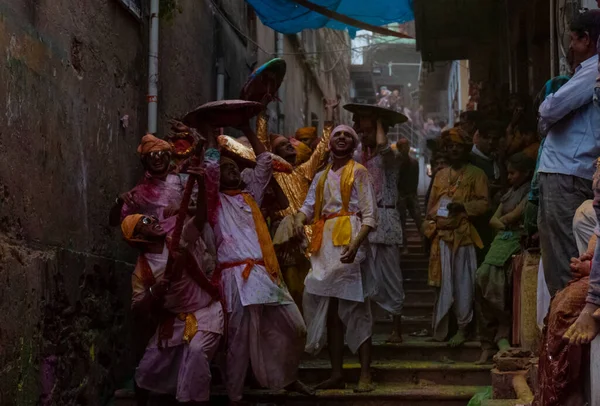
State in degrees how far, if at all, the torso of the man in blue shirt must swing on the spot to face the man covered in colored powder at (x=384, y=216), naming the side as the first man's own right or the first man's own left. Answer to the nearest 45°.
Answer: approximately 45° to the first man's own right

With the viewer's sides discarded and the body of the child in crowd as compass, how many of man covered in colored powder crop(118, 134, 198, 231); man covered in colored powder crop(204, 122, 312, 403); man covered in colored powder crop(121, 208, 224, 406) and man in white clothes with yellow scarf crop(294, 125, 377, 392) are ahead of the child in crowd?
4

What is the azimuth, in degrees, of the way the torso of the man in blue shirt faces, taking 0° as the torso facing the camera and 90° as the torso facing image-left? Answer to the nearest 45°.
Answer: approximately 90°

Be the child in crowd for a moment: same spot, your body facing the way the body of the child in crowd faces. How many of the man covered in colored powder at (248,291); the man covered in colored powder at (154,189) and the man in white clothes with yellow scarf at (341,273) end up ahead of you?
3

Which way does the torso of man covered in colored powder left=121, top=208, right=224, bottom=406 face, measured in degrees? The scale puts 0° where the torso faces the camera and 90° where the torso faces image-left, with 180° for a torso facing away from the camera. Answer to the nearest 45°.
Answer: approximately 315°

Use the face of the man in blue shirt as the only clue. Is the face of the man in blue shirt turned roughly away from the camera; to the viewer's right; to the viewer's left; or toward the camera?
to the viewer's left

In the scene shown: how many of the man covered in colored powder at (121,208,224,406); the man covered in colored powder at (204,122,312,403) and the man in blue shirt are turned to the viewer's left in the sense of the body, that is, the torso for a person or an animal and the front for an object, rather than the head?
1

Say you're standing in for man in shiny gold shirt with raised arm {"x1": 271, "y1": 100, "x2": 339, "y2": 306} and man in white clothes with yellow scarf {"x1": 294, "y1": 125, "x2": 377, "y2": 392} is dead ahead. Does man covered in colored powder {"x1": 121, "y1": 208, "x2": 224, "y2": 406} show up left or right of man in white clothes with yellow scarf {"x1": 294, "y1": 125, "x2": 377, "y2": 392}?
right

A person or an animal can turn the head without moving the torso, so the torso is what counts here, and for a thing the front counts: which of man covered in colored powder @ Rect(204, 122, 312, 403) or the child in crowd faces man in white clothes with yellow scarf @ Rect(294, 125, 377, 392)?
the child in crowd

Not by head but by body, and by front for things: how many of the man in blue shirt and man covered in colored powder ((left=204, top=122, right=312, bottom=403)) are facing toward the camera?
1
